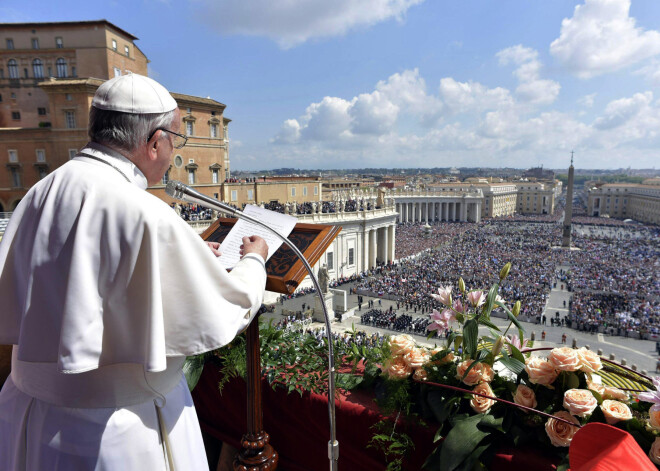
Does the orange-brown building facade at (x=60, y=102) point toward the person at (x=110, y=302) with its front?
yes

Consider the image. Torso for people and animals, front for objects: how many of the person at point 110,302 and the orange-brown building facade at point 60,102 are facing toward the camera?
1

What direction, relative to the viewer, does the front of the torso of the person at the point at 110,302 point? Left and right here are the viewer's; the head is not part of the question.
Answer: facing away from the viewer and to the right of the viewer

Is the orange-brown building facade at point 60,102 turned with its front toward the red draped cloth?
yes

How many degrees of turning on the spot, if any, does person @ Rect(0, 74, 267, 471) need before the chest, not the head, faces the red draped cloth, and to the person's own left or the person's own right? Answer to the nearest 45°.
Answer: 0° — they already face it

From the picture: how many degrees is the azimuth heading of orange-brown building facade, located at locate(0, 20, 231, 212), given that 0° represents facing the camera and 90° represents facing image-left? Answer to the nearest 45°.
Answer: approximately 0°

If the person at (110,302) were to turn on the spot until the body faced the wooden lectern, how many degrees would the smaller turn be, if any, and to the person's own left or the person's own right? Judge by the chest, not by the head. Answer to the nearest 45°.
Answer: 0° — they already face it

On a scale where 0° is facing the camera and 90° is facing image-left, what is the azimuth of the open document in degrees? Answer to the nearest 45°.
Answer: approximately 45°

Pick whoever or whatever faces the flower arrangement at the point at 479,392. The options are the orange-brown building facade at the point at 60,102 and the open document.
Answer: the orange-brown building facade
